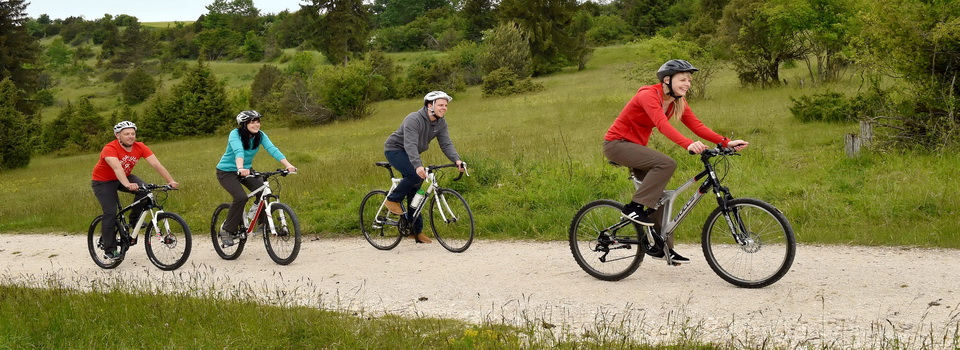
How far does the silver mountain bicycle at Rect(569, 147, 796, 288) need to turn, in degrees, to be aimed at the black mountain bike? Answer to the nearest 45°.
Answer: approximately 180°

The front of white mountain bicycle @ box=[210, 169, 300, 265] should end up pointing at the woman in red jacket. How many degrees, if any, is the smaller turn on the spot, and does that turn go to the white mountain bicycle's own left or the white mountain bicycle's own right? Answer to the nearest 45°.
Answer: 0° — it already faces them

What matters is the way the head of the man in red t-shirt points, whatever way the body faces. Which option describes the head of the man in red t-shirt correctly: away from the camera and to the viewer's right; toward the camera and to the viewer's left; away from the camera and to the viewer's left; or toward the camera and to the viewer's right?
toward the camera and to the viewer's right

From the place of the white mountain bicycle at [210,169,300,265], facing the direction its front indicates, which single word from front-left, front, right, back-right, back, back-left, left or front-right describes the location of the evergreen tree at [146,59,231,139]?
back-left

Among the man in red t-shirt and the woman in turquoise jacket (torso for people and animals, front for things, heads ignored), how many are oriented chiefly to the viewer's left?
0

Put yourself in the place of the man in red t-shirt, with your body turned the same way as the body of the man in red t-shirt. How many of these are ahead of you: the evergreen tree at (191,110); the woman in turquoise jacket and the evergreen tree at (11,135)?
1

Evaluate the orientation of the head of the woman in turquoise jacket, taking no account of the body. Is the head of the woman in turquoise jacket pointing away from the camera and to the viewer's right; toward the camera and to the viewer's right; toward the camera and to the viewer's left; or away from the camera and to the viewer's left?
toward the camera and to the viewer's right

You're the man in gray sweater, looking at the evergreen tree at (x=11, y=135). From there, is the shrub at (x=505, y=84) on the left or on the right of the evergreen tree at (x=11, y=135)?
right

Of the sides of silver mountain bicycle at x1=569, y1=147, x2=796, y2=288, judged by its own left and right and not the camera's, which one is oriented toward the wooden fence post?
left

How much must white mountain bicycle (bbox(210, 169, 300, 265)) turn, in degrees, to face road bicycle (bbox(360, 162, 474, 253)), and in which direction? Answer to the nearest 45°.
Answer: approximately 45° to its left

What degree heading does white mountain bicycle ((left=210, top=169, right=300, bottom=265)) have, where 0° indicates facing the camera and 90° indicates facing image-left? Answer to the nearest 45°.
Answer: approximately 315°

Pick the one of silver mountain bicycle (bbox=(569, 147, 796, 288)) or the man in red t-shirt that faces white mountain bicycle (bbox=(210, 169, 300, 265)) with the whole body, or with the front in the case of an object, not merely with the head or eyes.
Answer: the man in red t-shirt

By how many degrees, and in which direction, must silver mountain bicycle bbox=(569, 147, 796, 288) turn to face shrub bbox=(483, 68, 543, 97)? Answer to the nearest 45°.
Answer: approximately 90° to its left

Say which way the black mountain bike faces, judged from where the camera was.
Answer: facing the viewer and to the right of the viewer

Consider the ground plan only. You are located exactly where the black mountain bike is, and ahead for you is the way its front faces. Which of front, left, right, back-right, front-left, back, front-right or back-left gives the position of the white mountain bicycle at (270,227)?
front

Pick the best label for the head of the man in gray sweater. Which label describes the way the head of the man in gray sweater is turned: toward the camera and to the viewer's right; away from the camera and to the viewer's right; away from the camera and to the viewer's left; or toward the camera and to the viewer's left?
toward the camera and to the viewer's right

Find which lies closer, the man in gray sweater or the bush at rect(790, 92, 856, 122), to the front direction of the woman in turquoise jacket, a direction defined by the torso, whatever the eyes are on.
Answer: the man in gray sweater
